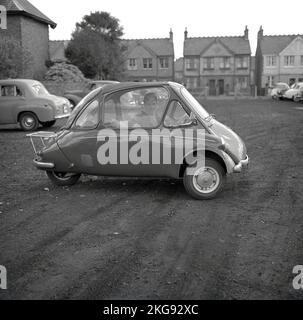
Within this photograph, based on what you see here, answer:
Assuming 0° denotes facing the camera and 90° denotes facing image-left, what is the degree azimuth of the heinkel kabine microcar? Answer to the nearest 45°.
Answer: approximately 270°

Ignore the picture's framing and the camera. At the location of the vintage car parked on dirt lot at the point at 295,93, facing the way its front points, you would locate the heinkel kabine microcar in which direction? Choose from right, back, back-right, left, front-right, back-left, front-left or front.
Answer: front-left

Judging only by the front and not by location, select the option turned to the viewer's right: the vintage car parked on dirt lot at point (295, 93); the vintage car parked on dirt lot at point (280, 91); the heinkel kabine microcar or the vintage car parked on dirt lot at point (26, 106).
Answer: the heinkel kabine microcar

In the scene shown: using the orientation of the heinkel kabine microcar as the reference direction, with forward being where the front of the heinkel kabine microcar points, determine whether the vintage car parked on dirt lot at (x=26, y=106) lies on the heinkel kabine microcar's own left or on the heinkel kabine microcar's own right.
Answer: on the heinkel kabine microcar's own left

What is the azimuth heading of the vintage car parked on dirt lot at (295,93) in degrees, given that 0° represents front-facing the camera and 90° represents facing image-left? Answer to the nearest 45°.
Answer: approximately 45°

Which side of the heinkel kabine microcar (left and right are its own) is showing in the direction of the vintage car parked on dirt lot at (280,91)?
left
